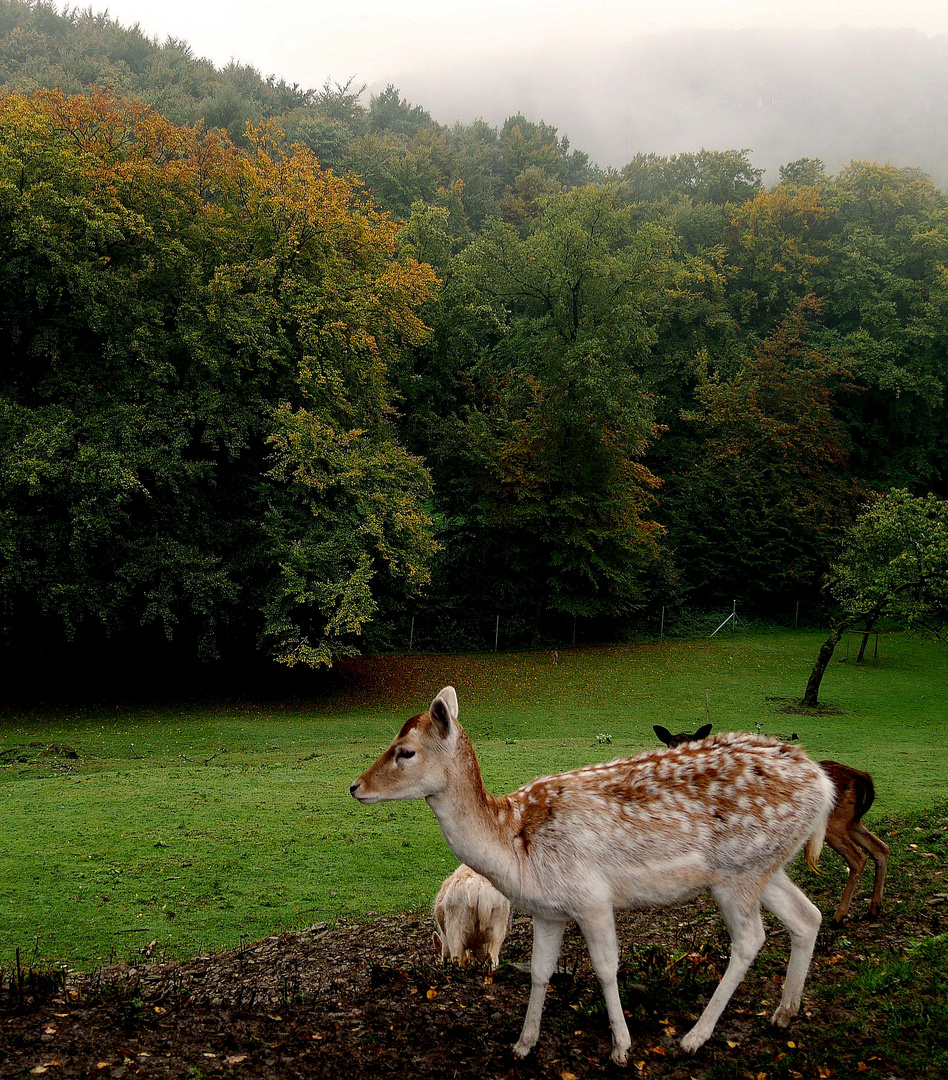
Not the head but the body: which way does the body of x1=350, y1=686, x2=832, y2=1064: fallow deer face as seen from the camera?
to the viewer's left

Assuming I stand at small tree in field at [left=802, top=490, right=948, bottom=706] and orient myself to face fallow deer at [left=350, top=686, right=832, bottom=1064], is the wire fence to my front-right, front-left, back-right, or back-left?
back-right

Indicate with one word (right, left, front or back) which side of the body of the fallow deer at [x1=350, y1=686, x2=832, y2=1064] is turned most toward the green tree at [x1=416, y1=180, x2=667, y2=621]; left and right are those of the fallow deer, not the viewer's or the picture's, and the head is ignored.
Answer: right

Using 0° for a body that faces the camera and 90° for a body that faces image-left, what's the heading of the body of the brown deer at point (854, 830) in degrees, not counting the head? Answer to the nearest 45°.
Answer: approximately 90°
